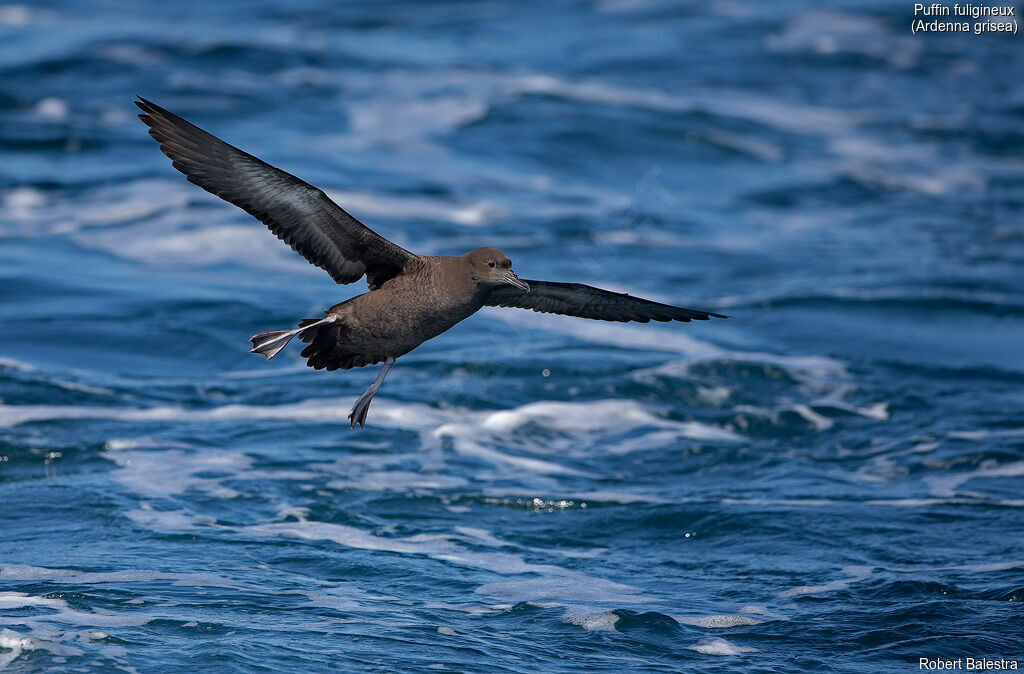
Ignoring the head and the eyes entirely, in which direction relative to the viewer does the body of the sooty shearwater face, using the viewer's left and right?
facing the viewer and to the right of the viewer
